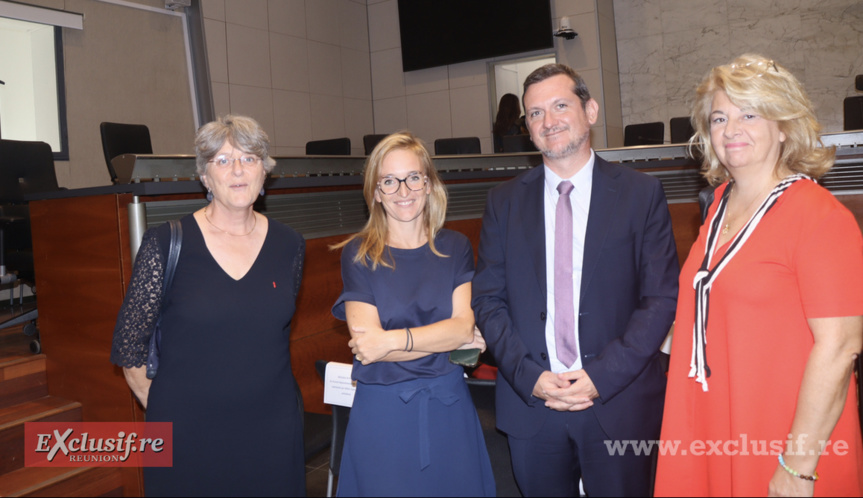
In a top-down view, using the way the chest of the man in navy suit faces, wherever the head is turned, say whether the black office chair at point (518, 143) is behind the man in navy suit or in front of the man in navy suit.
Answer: behind

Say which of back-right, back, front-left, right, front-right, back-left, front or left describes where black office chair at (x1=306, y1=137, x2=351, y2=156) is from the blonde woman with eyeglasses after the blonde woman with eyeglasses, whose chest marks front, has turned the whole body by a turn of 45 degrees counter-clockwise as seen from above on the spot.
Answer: back-left

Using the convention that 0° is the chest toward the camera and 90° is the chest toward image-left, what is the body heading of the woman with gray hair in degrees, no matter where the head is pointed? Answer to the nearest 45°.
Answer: approximately 0°

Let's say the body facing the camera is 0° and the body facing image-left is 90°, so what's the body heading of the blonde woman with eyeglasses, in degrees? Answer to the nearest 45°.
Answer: approximately 0°

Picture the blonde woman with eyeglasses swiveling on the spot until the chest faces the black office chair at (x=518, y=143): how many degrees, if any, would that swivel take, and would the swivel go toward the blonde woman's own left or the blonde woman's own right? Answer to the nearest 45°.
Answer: approximately 180°

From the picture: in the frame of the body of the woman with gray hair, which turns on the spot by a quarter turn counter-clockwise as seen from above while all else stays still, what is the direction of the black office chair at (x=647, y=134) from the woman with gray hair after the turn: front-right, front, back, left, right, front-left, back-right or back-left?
front-left

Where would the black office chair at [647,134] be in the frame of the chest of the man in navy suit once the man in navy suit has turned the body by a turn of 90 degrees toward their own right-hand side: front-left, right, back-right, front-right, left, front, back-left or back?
right

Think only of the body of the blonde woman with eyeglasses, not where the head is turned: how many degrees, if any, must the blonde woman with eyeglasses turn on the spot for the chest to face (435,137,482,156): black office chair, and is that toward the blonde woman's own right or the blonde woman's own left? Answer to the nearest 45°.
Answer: approximately 180°

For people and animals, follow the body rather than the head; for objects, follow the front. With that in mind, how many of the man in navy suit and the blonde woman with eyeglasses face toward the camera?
2
